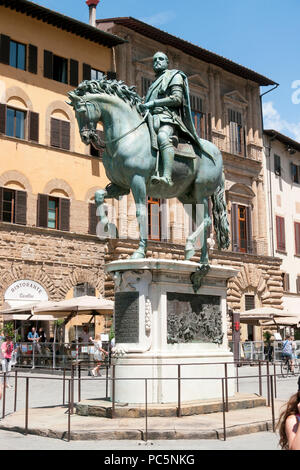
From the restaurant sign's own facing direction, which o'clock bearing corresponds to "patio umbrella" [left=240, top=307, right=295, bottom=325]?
The patio umbrella is roughly at 9 o'clock from the restaurant sign.

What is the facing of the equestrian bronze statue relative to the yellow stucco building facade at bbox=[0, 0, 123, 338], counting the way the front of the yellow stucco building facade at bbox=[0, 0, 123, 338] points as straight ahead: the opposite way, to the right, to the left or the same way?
to the right

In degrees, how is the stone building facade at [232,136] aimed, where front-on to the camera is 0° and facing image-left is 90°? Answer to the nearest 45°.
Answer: approximately 315°

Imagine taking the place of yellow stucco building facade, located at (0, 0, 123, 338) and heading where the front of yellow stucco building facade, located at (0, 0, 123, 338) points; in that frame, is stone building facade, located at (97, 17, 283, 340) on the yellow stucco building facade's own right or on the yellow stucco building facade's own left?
on the yellow stucco building facade's own left

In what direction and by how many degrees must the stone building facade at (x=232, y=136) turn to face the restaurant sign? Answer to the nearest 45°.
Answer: approximately 90° to its right

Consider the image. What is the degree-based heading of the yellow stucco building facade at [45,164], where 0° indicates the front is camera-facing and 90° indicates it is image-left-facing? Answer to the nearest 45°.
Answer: approximately 315°
